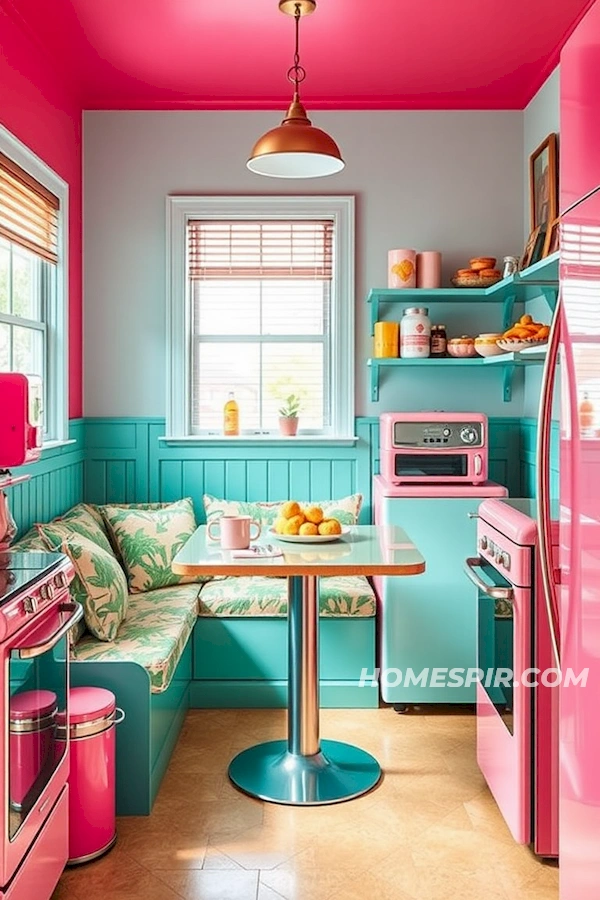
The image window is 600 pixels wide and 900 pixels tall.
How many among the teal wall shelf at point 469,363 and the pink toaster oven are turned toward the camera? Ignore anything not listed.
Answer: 2

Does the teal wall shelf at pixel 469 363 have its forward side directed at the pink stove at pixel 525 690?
yes

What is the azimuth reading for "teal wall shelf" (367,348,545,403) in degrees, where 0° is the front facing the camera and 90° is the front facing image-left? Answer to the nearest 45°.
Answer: approximately 0°
